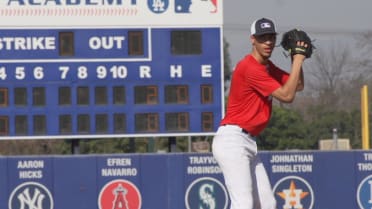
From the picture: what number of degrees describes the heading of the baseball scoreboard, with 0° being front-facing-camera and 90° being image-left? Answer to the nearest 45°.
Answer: approximately 0°

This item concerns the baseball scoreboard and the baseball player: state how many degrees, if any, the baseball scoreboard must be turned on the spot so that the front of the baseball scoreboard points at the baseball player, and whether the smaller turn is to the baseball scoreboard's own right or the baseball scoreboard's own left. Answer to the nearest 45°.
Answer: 0° — it already faces them
